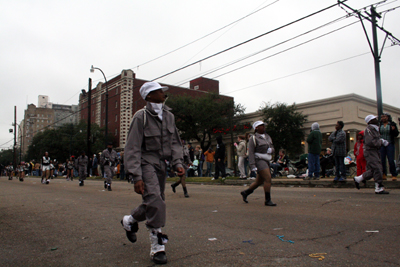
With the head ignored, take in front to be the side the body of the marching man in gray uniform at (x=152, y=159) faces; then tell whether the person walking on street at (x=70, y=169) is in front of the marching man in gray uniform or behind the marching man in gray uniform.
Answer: behind

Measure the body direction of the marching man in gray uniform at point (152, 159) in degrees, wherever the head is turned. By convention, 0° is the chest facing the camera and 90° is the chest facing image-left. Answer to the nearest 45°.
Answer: approximately 315°

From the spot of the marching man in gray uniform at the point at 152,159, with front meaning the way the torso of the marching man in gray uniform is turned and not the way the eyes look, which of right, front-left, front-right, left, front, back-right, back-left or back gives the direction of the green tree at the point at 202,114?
back-left

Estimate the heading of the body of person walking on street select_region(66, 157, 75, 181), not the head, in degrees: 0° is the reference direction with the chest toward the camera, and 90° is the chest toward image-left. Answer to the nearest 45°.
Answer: approximately 0°

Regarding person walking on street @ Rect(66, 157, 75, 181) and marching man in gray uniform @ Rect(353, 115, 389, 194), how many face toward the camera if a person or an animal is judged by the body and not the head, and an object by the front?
1

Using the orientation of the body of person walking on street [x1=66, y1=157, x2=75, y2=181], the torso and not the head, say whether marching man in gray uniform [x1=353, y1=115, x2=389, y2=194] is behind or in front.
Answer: in front

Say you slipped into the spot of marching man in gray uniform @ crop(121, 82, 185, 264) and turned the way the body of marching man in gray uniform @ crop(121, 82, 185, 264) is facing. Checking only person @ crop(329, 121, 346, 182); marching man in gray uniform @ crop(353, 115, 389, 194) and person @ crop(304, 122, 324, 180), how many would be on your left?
3

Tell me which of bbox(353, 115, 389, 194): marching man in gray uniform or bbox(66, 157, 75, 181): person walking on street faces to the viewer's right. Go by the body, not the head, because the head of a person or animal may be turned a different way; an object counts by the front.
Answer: the marching man in gray uniform

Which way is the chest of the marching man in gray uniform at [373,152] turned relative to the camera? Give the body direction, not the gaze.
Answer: to the viewer's right

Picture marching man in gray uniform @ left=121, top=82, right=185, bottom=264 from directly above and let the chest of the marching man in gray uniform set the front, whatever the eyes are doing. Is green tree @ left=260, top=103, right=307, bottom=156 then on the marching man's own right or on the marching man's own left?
on the marching man's own left

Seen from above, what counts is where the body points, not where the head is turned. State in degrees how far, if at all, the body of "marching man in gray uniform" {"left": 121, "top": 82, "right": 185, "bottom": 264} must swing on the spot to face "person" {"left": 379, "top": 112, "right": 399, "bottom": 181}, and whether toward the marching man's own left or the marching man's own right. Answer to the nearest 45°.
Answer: approximately 90° to the marching man's own left
